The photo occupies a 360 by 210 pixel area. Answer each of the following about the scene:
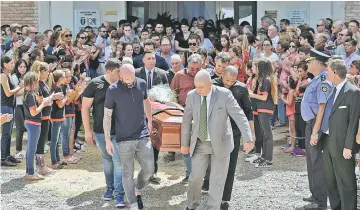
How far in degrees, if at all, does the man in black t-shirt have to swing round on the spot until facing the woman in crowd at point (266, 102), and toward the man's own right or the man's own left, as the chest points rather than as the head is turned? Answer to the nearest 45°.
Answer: approximately 90° to the man's own left

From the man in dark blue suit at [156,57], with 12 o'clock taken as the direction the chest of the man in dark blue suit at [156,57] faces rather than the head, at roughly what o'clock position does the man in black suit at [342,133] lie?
the man in black suit at [342,133] is roughly at 11 o'clock from the man in dark blue suit at [156,57].

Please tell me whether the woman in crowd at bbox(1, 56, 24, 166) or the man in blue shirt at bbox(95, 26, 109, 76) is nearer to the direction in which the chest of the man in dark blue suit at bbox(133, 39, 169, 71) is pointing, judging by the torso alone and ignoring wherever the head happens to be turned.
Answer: the woman in crowd

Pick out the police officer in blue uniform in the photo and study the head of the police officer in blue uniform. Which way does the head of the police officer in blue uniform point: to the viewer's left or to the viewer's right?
to the viewer's left

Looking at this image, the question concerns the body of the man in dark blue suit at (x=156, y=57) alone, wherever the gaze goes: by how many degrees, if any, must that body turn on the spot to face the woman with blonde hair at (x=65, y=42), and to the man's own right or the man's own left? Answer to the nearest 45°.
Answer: approximately 135° to the man's own right

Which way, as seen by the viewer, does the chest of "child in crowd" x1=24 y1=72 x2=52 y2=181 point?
to the viewer's right

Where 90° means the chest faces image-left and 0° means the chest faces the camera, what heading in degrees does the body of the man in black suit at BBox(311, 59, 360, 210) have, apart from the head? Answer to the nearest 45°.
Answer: approximately 45°

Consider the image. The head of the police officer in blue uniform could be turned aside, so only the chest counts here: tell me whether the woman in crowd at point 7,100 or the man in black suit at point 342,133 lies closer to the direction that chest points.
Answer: the woman in crowd

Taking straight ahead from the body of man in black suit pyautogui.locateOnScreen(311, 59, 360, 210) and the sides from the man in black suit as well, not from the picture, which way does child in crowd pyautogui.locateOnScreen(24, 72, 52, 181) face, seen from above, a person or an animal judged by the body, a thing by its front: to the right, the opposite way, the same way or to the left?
the opposite way

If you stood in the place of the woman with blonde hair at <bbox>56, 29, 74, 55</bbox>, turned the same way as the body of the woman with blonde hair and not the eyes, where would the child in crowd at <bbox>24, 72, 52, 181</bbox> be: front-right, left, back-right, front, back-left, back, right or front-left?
front-right

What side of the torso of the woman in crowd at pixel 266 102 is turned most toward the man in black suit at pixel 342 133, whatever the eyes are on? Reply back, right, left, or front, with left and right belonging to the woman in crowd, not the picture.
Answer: left

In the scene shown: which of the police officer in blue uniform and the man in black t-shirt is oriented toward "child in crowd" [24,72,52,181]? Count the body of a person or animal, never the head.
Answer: the police officer in blue uniform

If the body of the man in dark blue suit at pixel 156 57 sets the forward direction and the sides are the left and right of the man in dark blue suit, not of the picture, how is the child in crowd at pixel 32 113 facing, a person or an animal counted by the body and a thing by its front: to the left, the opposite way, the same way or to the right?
to the left
